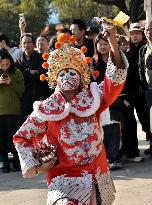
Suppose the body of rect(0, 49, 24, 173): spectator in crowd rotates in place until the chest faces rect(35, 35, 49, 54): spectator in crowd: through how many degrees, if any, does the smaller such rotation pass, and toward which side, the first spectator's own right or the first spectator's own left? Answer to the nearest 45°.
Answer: approximately 135° to the first spectator's own left

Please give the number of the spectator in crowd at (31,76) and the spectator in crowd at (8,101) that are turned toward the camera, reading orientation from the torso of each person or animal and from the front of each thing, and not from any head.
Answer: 2

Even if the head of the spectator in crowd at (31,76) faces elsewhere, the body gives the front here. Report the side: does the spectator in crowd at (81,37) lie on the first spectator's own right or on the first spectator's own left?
on the first spectator's own left

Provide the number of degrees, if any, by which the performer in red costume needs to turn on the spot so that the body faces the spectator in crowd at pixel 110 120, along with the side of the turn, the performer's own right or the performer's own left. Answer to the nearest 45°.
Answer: approximately 180°

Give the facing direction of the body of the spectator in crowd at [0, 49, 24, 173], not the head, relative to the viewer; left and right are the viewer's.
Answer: facing the viewer

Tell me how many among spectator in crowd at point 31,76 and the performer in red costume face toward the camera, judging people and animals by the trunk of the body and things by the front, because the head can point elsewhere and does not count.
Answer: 2

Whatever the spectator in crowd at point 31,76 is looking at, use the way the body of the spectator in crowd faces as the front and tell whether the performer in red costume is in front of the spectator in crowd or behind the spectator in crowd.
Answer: in front

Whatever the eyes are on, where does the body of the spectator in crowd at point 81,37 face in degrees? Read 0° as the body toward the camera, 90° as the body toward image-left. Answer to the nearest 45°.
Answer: approximately 45°

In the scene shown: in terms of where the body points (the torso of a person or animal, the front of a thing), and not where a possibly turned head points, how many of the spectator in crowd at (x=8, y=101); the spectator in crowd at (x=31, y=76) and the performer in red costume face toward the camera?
3

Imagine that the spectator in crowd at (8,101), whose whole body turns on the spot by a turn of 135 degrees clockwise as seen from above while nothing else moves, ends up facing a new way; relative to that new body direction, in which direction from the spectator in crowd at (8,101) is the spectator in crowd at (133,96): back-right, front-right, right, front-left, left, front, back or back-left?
back-right

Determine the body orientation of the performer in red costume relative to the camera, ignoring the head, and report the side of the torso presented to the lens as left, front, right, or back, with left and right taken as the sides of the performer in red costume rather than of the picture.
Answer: front

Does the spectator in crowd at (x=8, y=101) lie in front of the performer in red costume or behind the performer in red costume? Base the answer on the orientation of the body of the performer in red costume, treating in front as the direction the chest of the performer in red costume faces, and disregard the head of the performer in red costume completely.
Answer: behind

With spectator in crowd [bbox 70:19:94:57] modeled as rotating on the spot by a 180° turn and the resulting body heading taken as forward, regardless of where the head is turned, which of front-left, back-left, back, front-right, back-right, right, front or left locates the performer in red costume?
back-right

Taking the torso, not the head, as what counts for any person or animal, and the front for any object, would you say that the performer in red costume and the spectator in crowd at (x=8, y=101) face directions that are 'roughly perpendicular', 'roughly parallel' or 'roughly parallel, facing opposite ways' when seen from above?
roughly parallel

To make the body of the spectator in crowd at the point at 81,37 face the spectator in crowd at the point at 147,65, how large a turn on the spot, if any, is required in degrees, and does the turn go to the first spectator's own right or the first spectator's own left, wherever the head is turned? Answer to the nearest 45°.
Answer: approximately 90° to the first spectator's own left

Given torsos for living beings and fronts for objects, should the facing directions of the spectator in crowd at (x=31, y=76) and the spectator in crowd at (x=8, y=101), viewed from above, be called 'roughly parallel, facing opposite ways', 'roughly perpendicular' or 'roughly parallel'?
roughly parallel
